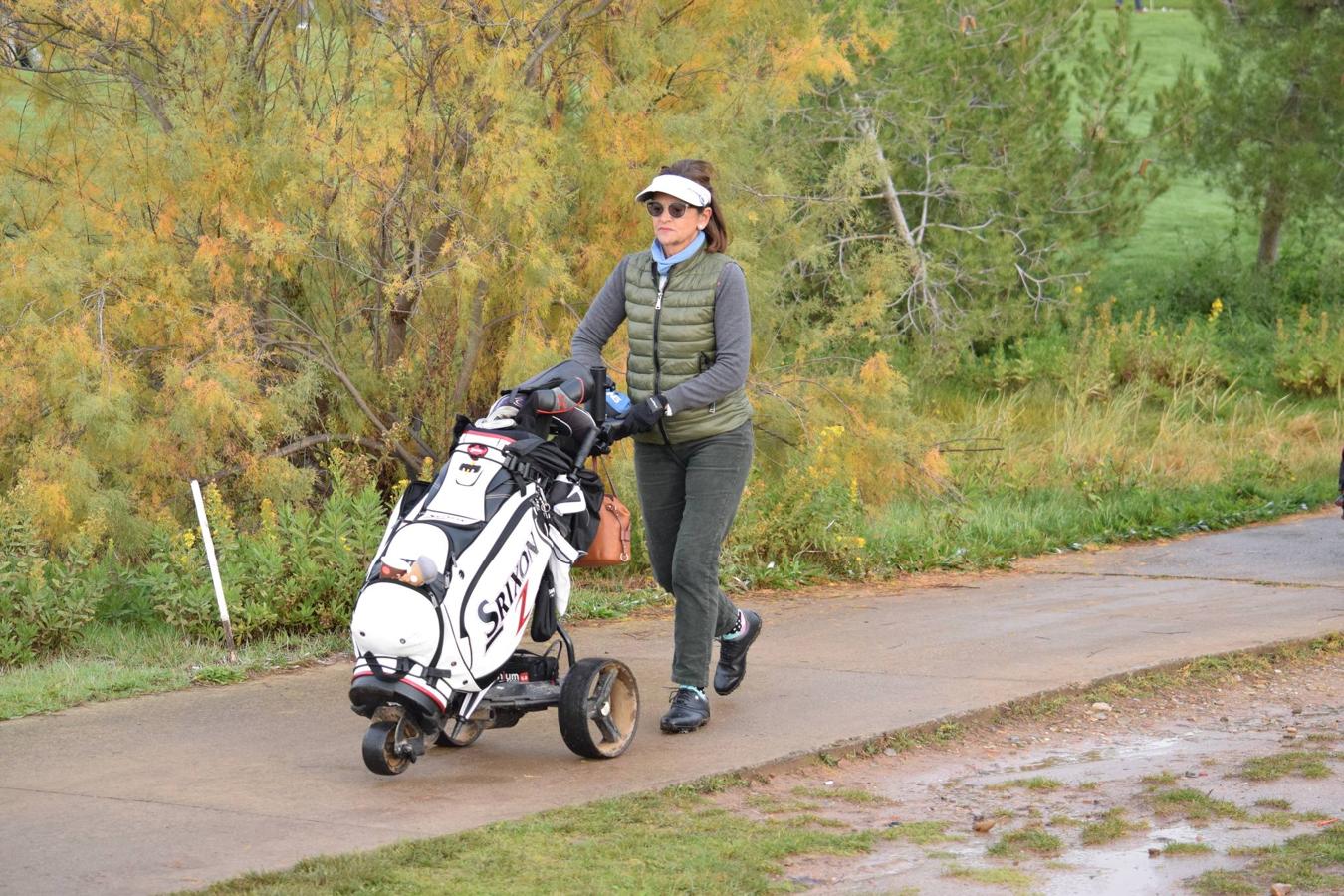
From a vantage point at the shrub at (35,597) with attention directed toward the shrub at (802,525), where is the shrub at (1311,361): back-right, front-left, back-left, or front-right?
front-left

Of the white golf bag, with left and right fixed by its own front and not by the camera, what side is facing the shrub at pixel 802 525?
back

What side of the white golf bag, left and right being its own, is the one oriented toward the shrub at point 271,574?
right

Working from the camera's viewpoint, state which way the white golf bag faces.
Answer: facing the viewer and to the left of the viewer

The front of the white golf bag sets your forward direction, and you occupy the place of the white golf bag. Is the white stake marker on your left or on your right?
on your right

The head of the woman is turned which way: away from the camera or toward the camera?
toward the camera

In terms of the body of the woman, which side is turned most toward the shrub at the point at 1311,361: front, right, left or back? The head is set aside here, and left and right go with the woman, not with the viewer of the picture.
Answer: back

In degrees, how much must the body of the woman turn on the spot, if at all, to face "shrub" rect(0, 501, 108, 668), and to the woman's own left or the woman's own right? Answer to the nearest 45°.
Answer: approximately 90° to the woman's own right

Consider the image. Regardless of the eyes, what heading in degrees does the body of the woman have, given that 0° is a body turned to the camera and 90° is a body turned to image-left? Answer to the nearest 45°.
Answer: approximately 45°
